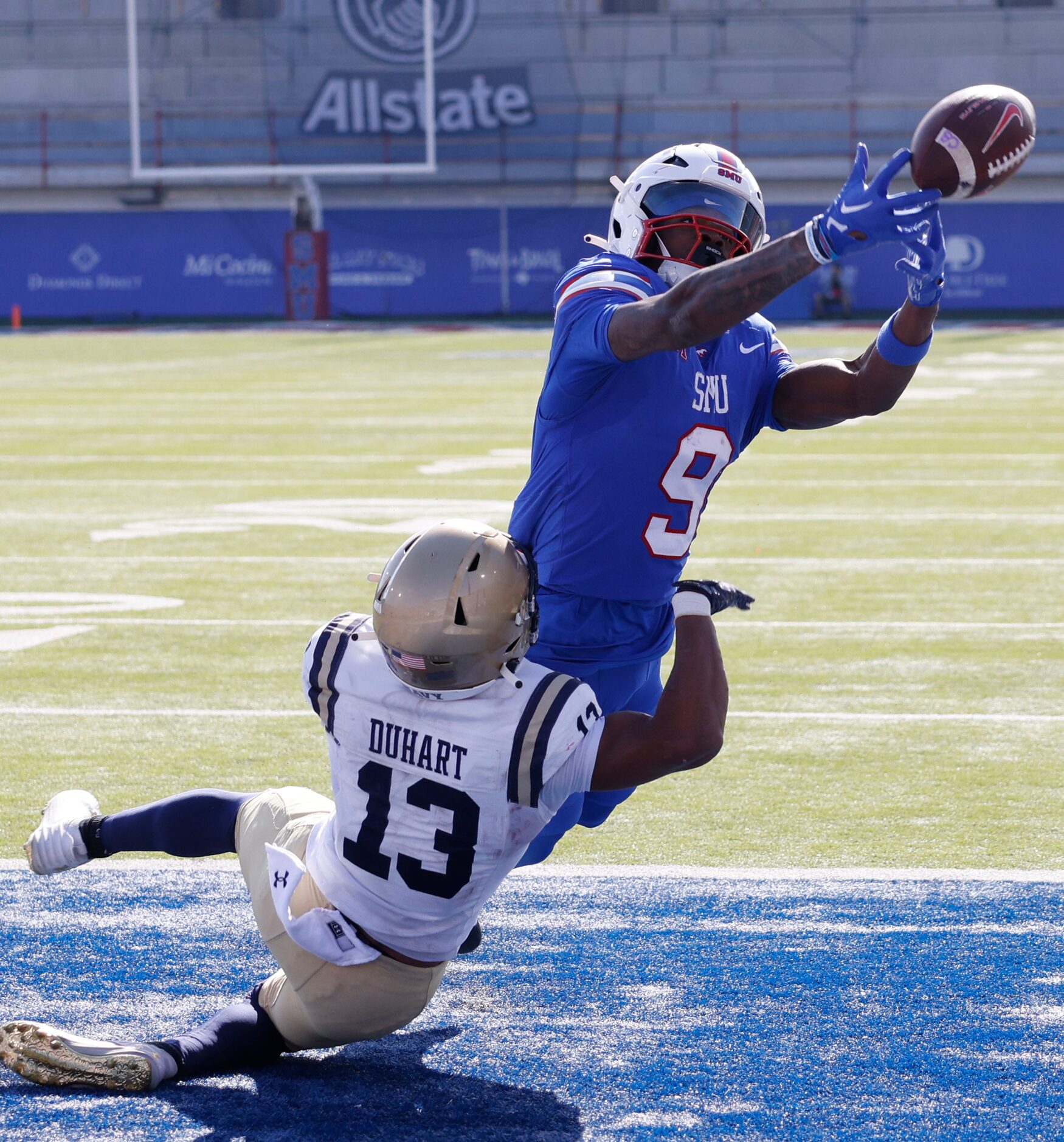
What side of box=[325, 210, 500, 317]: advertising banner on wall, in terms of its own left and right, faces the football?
front

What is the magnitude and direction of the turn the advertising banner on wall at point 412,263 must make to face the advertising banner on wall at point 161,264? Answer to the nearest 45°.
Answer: approximately 90° to its right

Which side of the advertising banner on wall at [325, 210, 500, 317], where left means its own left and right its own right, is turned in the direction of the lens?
front

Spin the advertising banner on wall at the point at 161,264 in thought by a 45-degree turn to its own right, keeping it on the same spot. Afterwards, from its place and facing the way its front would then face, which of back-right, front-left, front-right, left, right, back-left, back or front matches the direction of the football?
front-left

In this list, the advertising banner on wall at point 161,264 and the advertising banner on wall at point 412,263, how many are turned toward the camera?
2

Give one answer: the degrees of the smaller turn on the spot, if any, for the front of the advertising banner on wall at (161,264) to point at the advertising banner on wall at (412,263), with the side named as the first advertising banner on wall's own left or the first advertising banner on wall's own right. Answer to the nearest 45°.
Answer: approximately 90° to the first advertising banner on wall's own left

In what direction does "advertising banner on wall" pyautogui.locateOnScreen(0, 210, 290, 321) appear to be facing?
toward the camera
